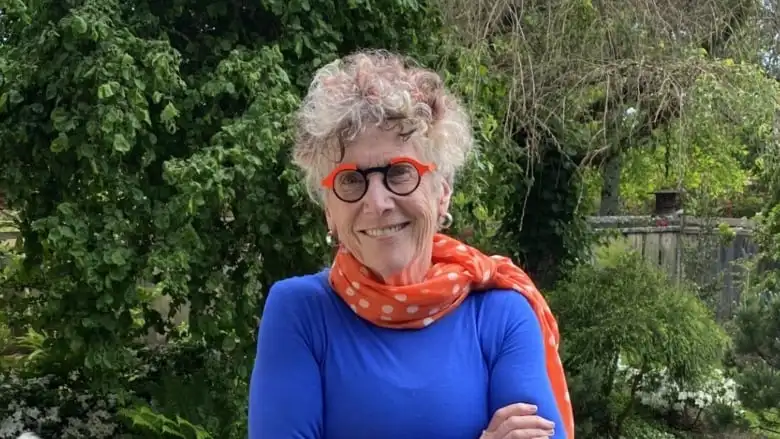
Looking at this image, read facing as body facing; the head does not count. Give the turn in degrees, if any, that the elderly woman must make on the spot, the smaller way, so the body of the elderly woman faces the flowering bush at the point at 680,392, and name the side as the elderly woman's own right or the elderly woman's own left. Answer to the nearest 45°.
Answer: approximately 135° to the elderly woman's own left

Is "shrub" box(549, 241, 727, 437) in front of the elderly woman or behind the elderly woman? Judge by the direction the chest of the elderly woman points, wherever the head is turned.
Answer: behind

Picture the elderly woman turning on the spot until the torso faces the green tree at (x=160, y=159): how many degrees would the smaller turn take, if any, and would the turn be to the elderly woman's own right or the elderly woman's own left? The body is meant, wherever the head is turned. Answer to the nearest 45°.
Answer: approximately 135° to the elderly woman's own right

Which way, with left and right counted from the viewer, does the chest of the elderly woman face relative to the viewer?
facing the viewer

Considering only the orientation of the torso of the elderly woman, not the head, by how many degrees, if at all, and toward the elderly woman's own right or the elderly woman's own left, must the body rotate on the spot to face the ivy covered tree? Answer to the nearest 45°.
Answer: approximately 135° to the elderly woman's own left

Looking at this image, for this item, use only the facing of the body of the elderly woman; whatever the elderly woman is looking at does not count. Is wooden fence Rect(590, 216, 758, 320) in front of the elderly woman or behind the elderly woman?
behind

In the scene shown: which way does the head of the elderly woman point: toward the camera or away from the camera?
toward the camera
